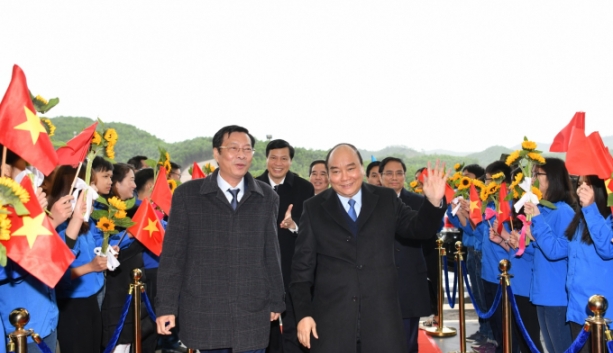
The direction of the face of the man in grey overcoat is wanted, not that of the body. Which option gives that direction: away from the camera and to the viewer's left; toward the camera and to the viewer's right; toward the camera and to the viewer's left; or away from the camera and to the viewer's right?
toward the camera and to the viewer's right

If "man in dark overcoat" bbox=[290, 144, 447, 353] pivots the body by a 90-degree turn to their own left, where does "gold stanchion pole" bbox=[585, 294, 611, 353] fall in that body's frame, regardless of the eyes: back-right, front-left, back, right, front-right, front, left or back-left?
front

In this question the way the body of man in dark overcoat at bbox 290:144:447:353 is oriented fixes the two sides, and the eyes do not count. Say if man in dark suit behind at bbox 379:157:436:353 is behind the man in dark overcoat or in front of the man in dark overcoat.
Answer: behind

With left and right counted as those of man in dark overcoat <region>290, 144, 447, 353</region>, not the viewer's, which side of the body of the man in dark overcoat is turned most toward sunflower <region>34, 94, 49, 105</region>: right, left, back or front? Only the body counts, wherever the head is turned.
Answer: right

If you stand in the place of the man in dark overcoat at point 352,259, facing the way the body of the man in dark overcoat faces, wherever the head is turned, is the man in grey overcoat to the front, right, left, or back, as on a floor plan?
right

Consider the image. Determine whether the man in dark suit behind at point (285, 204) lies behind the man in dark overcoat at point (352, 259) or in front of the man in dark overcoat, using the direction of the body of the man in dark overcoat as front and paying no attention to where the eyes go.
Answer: behind

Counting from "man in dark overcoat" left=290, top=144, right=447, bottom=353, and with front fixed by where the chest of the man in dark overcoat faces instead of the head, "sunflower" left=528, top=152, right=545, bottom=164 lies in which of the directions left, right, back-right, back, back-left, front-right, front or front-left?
back-left

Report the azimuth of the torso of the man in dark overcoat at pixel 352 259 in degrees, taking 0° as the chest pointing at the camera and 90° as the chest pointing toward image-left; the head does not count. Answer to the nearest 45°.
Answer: approximately 0°

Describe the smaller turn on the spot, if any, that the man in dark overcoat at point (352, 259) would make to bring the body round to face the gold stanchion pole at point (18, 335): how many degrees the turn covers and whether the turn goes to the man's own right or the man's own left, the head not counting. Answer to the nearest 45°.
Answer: approximately 90° to the man's own right

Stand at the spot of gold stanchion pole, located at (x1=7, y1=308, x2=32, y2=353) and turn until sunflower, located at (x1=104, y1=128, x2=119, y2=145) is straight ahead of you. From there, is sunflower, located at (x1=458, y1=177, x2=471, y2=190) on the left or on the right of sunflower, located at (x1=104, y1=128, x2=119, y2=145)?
right
